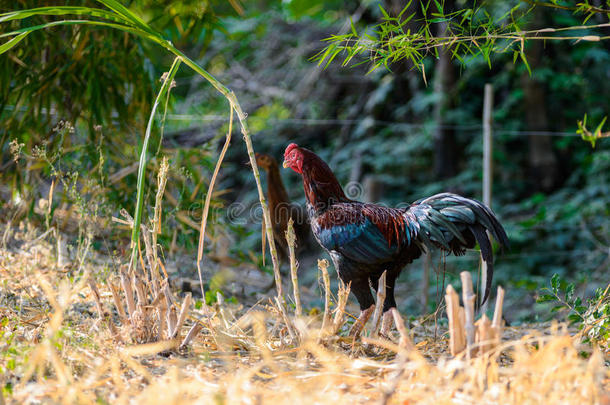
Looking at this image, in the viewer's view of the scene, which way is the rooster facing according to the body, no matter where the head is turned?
to the viewer's left

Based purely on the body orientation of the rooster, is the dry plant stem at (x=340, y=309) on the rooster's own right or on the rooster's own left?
on the rooster's own left

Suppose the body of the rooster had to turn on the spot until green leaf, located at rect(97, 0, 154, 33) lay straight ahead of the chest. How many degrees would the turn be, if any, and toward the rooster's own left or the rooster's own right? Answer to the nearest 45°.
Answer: approximately 45° to the rooster's own left

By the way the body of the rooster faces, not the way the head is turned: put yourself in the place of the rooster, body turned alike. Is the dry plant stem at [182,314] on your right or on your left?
on your left

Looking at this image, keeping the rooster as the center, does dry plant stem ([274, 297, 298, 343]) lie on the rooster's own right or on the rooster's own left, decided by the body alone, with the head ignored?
on the rooster's own left
